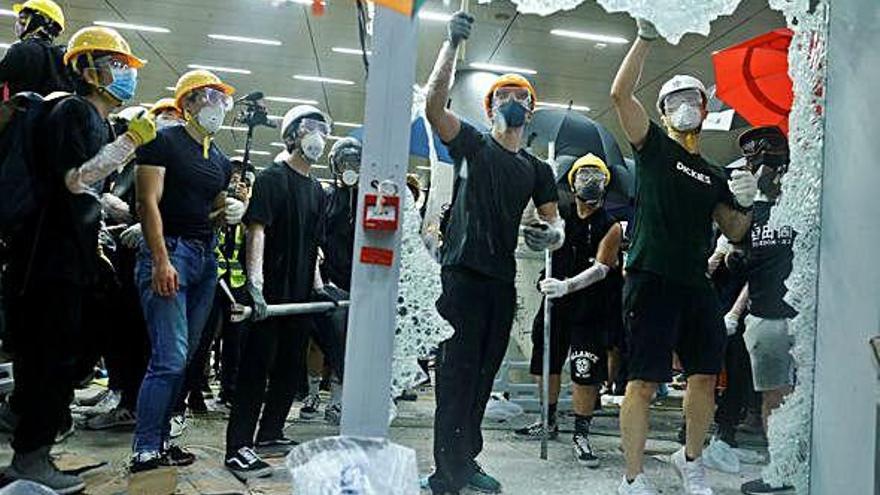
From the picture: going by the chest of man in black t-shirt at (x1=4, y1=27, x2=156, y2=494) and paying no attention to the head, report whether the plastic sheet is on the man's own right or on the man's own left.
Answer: on the man's own right

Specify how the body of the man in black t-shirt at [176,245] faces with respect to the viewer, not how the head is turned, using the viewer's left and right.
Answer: facing the viewer and to the right of the viewer

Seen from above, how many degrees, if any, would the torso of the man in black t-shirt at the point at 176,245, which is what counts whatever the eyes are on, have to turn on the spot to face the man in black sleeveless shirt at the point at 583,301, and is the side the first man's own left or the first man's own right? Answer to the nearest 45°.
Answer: approximately 45° to the first man's own left

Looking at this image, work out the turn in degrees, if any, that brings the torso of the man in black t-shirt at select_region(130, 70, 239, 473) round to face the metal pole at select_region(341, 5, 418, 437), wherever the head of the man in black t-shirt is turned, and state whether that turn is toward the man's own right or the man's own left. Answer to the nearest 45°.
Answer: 0° — they already face it

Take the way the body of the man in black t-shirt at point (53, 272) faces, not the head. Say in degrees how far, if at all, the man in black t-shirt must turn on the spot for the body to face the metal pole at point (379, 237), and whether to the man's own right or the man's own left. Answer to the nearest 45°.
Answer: approximately 45° to the man's own right

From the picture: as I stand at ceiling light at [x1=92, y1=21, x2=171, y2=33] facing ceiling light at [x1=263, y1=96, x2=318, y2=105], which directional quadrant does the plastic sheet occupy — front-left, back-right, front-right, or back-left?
back-right

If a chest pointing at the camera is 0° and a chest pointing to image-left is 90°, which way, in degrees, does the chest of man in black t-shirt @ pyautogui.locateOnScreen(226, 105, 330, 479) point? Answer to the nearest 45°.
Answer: approximately 315°

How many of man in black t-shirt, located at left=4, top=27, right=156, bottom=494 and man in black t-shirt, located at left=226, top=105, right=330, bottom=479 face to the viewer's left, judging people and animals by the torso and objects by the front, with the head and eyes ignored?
0

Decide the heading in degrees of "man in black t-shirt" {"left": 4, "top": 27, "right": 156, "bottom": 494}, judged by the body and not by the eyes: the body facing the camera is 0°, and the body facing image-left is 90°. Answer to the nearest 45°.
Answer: approximately 270°
